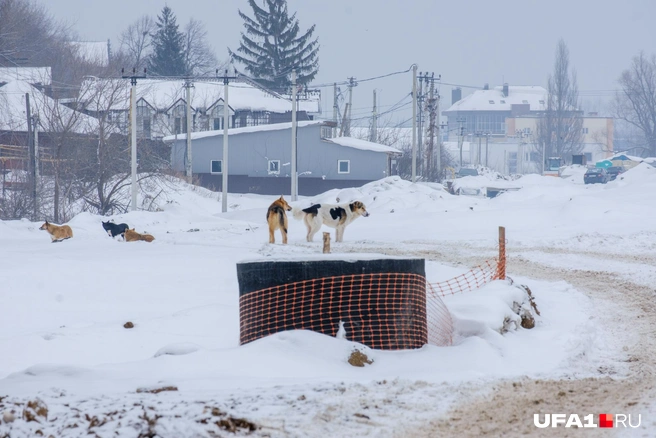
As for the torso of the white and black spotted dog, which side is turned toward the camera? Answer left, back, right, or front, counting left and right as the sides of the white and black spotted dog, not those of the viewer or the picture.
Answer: right

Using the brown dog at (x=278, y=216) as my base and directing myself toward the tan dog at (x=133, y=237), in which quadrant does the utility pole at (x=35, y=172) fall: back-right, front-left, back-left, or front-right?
front-right

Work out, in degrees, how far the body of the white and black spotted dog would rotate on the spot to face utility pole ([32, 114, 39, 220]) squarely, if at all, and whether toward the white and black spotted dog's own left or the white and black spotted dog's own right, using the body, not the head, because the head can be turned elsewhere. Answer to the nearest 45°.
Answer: approximately 135° to the white and black spotted dog's own left

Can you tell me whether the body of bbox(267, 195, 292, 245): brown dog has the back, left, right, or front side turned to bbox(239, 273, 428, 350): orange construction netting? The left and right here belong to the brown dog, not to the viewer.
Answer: back

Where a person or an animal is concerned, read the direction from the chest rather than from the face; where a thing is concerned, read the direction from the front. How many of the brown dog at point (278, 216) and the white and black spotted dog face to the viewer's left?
0

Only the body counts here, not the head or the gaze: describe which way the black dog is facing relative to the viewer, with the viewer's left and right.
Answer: facing to the left of the viewer

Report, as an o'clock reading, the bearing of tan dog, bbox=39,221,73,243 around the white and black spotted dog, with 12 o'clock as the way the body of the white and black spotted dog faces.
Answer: The tan dog is roughly at 6 o'clock from the white and black spotted dog.

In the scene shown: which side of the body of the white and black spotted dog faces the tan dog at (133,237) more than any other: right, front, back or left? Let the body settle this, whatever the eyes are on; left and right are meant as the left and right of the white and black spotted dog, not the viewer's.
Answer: back

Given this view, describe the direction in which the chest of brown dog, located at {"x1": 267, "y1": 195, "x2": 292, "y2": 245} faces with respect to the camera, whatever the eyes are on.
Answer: away from the camera

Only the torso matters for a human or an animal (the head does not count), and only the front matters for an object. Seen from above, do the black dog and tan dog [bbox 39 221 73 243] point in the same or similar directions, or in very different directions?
same or similar directions

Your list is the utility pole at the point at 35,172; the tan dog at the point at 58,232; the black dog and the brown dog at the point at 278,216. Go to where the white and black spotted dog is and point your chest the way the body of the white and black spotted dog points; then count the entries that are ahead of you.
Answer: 0

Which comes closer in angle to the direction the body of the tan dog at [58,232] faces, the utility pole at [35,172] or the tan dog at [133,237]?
the utility pole

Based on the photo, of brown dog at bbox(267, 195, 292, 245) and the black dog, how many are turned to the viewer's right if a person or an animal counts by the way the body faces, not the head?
0

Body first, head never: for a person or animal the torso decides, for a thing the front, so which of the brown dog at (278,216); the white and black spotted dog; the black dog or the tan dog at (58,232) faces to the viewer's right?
the white and black spotted dog

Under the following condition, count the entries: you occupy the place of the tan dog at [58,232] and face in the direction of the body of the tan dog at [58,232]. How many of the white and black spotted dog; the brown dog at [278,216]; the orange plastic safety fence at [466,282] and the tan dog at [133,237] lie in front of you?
0

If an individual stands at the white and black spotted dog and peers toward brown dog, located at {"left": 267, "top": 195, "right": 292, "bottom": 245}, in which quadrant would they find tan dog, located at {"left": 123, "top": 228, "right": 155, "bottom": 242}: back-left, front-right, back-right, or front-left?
front-right

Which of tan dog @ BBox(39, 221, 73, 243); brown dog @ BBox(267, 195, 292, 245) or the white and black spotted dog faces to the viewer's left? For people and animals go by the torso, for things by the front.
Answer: the tan dog

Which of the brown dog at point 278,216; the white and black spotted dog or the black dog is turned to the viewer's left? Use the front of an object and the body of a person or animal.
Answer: the black dog

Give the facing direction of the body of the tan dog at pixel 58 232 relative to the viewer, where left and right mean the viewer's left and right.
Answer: facing to the left of the viewer

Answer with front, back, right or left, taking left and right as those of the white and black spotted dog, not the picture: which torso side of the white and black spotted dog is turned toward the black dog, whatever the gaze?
back

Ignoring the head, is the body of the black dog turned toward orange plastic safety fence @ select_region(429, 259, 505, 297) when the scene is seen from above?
no
